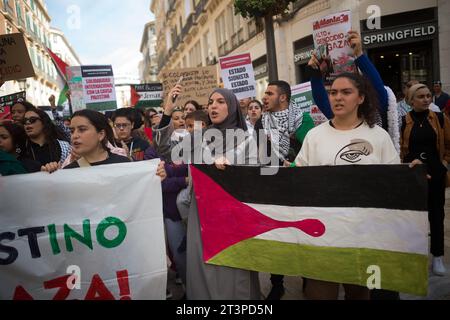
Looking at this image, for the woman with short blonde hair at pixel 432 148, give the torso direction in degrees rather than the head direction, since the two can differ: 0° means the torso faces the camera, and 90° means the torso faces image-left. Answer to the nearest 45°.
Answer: approximately 0°

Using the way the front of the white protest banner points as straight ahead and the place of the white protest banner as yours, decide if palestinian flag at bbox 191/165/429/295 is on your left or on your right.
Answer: on your left

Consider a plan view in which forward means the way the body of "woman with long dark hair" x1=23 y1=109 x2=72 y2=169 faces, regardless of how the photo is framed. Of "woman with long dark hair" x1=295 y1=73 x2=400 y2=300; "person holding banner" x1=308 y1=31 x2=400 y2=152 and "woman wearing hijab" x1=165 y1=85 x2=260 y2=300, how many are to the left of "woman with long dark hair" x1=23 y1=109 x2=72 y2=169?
3

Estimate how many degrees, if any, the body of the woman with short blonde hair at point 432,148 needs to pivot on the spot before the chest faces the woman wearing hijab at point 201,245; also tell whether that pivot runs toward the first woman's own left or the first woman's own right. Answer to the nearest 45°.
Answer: approximately 45° to the first woman's own right

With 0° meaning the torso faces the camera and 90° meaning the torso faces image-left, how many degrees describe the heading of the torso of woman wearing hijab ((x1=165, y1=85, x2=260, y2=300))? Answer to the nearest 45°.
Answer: approximately 45°

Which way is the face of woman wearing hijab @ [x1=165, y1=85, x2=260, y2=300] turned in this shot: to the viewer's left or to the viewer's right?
to the viewer's left

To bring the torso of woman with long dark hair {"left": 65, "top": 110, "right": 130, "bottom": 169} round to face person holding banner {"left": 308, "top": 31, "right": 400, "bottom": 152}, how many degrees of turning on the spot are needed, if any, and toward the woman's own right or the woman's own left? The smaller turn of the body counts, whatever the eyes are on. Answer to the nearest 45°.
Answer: approximately 135° to the woman's own left

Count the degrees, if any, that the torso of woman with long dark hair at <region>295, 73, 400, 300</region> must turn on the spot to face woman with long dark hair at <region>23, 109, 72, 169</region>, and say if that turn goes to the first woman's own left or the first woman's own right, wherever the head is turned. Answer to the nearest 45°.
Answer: approximately 90° to the first woman's own right

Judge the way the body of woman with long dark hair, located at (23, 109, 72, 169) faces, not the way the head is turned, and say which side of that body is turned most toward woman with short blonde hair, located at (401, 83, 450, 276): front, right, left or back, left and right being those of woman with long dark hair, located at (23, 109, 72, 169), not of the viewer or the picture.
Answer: left

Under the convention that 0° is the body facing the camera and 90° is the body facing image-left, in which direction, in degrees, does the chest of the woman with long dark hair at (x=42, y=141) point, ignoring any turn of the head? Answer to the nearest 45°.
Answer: approximately 45°

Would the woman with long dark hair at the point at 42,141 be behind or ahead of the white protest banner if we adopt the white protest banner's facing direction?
behind
